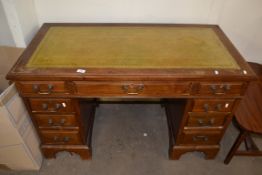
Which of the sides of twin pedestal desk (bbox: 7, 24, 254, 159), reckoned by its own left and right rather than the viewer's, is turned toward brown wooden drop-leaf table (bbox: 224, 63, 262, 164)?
left

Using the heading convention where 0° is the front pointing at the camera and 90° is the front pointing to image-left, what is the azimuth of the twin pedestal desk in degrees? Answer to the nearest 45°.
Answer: approximately 0°
